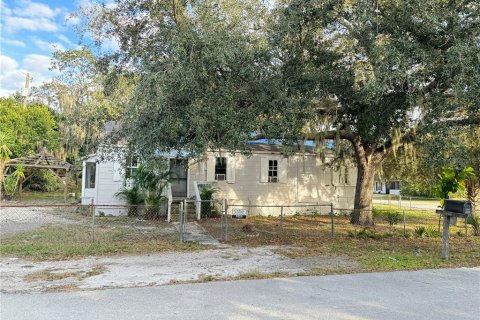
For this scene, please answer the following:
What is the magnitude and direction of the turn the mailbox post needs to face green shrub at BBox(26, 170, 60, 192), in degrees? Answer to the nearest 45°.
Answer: approximately 135° to its right

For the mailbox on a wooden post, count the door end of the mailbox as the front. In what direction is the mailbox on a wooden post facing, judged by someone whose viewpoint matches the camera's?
facing the viewer and to the right of the viewer

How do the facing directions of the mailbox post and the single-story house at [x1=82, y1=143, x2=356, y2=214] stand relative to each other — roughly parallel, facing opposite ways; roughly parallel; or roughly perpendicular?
roughly parallel

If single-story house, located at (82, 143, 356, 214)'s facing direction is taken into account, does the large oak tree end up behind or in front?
in front

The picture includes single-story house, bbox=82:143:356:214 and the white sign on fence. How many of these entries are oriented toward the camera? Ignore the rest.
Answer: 2

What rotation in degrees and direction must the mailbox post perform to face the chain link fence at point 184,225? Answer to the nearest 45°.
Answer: approximately 135° to its right

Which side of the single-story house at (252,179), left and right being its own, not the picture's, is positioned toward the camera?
front

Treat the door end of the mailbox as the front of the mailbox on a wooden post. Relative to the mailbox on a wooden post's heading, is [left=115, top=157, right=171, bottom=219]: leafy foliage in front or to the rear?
to the rear

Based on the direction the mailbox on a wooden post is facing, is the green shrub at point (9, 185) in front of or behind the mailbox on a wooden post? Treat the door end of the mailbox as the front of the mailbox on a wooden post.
behind
